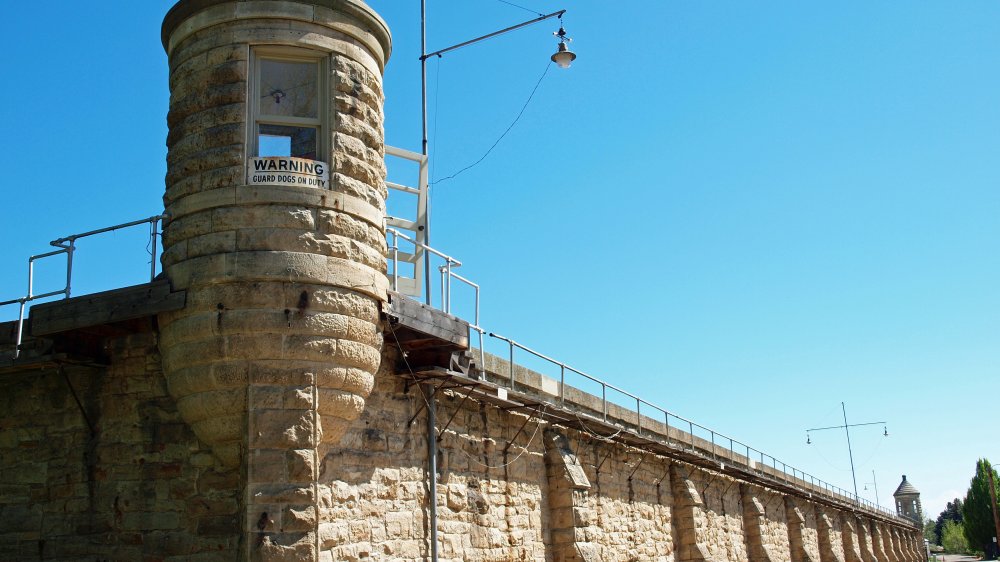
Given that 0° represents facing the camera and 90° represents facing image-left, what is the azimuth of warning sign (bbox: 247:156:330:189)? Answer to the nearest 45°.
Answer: approximately 0°

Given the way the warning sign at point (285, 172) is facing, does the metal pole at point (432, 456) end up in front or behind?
behind

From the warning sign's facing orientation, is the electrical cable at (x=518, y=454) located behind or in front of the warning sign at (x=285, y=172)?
behind
